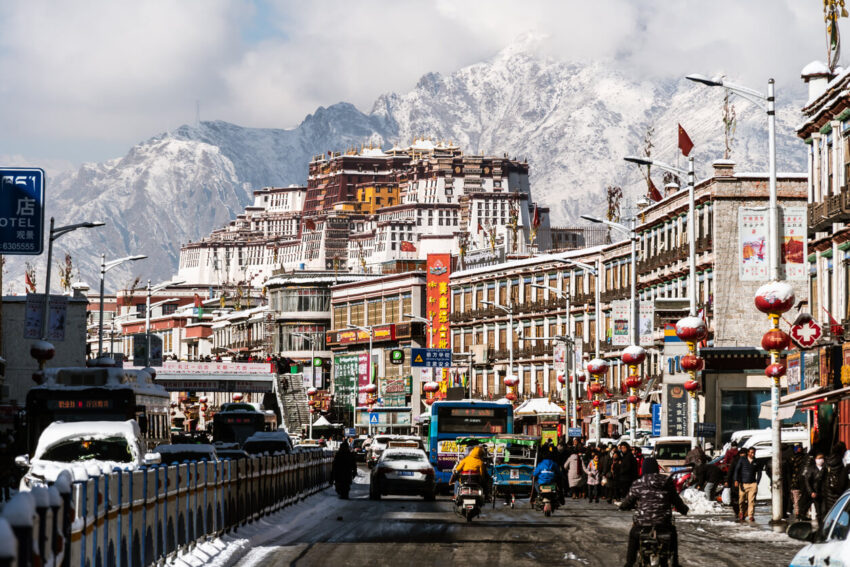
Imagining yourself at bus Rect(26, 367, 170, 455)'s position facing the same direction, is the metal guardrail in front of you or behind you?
in front

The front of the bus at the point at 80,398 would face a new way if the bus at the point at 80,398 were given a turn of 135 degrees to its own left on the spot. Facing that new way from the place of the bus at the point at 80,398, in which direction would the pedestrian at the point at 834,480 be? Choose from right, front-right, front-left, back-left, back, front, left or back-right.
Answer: right

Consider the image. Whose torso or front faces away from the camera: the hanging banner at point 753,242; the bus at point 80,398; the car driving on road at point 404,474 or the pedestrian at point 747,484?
the car driving on road

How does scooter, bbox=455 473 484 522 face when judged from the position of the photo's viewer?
facing away from the viewer

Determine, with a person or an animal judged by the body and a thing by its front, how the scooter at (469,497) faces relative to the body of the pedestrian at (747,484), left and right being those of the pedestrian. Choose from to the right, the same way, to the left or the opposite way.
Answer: the opposite way

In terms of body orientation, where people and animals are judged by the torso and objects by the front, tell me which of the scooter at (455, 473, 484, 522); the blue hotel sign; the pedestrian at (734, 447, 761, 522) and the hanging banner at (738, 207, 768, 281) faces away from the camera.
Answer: the scooter

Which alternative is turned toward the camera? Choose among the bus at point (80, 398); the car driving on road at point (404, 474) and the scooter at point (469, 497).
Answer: the bus

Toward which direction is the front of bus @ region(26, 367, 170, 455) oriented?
toward the camera

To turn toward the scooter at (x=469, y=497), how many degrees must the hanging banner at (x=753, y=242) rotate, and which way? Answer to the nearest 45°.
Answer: approximately 45° to its right

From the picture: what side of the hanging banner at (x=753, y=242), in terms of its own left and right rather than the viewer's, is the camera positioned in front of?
front

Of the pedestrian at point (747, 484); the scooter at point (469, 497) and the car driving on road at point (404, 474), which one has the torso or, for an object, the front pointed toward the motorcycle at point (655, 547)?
the pedestrian

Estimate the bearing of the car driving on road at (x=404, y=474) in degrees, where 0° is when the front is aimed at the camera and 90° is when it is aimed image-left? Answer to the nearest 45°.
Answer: approximately 180°
